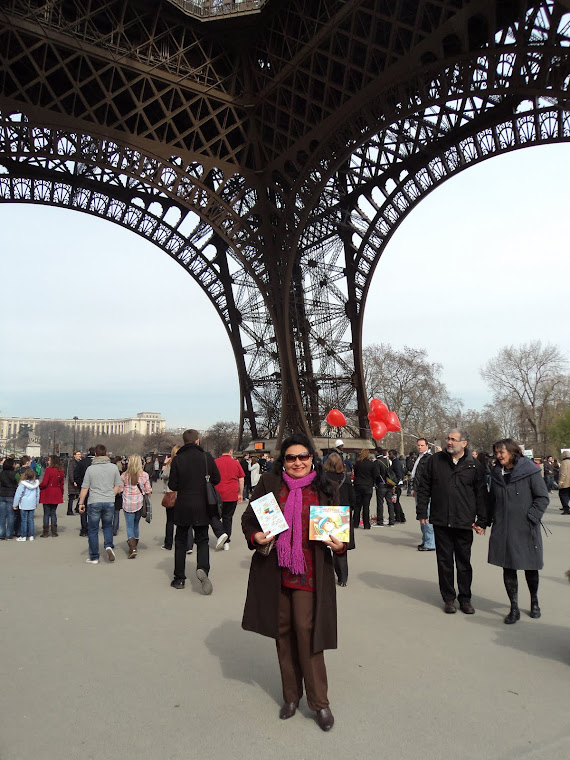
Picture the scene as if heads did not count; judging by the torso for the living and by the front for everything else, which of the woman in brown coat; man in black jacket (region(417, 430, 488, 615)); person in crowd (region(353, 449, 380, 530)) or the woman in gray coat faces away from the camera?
the person in crowd

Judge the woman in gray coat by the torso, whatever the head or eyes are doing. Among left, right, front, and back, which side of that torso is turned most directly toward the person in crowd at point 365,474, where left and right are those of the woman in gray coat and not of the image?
right

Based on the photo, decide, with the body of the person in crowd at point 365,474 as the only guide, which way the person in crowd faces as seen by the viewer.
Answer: away from the camera

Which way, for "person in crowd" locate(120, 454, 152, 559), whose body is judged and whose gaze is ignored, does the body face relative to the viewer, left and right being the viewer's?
facing away from the viewer

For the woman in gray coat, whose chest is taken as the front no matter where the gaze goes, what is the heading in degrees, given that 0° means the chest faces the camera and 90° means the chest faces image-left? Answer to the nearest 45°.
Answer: approximately 45°

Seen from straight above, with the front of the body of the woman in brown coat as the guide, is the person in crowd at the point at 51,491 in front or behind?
behind

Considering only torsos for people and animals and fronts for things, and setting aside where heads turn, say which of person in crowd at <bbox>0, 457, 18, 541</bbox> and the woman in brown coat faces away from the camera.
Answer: the person in crowd

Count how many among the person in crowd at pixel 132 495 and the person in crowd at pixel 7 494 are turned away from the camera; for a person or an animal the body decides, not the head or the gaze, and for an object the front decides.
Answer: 2

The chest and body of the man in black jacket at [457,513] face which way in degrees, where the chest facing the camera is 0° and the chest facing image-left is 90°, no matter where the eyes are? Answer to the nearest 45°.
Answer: approximately 0°

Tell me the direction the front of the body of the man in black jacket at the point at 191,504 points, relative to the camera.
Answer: away from the camera

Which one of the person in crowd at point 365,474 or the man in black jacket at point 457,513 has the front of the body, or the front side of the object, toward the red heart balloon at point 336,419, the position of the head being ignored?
the person in crowd
